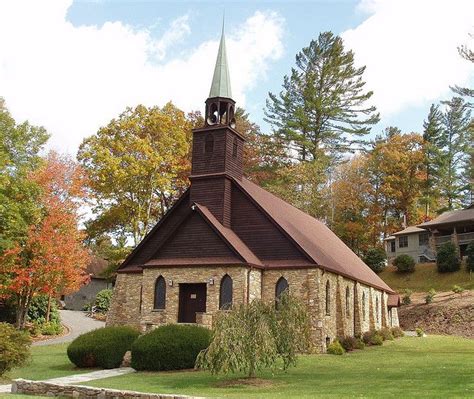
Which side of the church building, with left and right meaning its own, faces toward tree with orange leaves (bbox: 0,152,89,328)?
right

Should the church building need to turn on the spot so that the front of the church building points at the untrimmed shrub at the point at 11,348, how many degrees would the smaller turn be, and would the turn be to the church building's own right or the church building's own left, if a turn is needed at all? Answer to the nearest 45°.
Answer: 0° — it already faces it

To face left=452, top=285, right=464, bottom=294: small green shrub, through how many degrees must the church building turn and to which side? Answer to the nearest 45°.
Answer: approximately 180°

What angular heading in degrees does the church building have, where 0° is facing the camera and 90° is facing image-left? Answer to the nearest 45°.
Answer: approximately 45°

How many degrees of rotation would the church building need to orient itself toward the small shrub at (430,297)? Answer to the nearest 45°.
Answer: approximately 180°

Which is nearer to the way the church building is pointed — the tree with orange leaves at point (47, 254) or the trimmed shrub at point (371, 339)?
the tree with orange leaves

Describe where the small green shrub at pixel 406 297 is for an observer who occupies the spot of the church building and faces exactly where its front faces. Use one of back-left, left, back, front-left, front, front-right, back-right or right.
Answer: back
